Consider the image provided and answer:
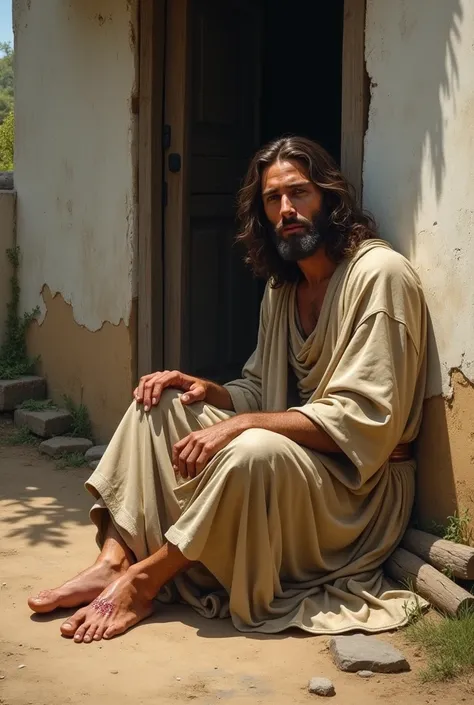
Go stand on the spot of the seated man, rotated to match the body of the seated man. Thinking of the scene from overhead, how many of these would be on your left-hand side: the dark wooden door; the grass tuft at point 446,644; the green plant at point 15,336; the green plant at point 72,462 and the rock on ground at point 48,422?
1

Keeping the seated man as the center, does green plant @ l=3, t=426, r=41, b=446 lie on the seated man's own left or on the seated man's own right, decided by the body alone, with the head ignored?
on the seated man's own right

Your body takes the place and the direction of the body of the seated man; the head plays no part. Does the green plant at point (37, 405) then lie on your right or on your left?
on your right

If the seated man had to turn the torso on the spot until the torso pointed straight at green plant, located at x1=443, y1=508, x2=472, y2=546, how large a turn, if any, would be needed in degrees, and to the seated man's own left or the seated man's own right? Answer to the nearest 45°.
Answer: approximately 135° to the seated man's own left

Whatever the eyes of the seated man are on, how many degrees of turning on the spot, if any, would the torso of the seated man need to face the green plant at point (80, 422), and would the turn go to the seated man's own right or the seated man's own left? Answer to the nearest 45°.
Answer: approximately 90° to the seated man's own right

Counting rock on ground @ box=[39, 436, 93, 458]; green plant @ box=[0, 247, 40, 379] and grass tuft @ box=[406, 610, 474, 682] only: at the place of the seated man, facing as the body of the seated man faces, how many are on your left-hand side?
1

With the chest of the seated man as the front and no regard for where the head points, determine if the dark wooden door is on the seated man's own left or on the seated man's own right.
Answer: on the seated man's own right

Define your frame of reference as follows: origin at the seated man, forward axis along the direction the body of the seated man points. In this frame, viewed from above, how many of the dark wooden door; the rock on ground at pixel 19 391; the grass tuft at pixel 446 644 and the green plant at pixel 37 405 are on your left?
1

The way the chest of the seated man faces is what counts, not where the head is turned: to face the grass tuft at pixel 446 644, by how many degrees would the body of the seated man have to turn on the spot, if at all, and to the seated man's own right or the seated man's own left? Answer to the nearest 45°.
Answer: approximately 90° to the seated man's own left

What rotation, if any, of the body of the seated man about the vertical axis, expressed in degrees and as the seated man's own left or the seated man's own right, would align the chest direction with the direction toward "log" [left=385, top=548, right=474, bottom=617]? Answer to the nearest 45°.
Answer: approximately 135° to the seated man's own left

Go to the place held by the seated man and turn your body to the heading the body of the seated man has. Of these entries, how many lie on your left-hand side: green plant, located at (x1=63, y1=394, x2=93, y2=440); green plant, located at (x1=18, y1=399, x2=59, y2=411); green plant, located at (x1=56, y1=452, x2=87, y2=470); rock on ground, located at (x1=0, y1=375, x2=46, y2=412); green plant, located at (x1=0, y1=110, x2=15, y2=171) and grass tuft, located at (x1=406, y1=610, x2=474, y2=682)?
1

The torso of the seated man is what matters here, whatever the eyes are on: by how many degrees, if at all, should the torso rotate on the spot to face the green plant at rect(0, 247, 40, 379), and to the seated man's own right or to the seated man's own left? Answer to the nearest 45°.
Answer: approximately 90° to the seated man's own right

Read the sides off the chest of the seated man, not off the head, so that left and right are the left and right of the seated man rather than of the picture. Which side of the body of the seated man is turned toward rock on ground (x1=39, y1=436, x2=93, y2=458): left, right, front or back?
right

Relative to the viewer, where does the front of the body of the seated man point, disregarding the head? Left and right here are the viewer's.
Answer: facing the viewer and to the left of the viewer
